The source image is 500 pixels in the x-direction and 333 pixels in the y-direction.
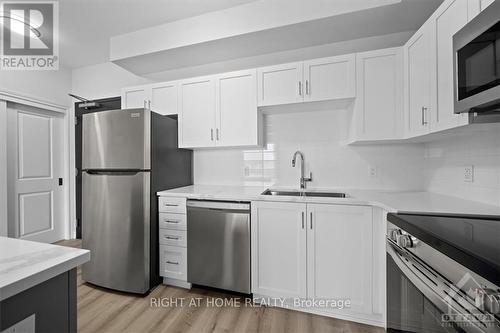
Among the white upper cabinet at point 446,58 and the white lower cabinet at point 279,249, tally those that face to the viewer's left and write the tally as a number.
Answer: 1

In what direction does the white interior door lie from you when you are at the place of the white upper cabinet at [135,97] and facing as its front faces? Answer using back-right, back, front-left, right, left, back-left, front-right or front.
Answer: right

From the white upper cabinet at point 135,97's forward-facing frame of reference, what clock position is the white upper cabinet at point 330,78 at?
the white upper cabinet at point 330,78 is roughly at 9 o'clock from the white upper cabinet at point 135,97.

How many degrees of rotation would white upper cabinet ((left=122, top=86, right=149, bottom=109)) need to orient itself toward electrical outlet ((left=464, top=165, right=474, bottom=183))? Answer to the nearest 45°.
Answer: approximately 90° to its left

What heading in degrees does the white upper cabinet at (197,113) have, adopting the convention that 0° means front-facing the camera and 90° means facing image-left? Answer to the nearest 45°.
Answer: approximately 45°

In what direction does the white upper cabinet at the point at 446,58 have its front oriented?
to the viewer's left

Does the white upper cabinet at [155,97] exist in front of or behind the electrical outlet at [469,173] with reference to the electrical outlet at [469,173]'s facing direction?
in front

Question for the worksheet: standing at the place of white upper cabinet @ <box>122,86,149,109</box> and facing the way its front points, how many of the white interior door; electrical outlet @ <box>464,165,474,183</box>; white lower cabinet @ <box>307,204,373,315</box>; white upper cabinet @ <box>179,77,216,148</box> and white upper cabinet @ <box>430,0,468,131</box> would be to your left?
4

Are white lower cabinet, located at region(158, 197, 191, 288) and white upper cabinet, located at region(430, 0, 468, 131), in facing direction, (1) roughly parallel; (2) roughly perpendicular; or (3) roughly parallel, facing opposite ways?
roughly perpendicular

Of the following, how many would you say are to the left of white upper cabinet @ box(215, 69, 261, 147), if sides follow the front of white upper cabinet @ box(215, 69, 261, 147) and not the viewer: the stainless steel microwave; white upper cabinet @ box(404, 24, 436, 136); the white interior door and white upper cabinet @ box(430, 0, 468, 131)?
3

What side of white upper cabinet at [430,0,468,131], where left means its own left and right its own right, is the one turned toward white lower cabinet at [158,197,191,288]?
front

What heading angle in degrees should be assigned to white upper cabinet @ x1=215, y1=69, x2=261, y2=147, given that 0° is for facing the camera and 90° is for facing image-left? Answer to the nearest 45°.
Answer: approximately 45°
